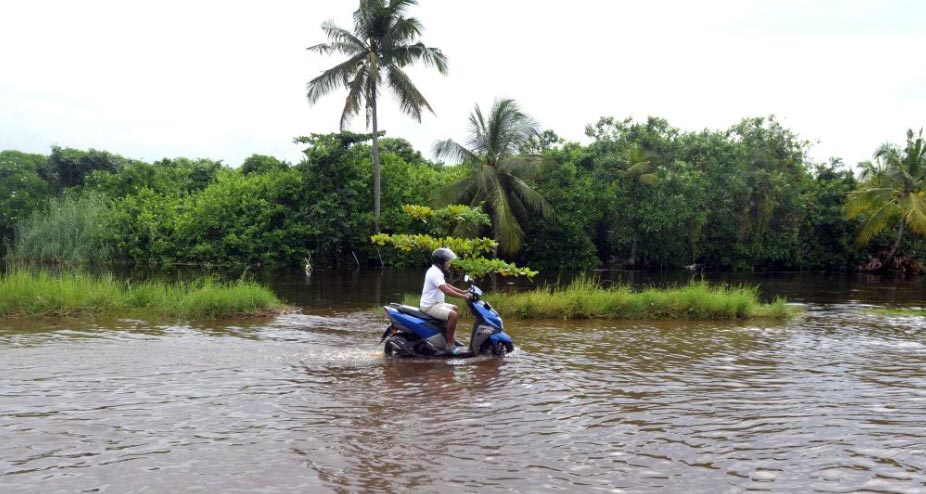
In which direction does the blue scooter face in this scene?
to the viewer's right

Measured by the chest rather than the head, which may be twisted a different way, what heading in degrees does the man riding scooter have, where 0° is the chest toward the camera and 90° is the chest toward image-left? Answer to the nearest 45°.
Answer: approximately 270°

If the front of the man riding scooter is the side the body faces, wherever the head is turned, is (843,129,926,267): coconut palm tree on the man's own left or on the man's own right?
on the man's own left

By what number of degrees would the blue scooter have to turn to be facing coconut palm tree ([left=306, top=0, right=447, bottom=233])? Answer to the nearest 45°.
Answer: approximately 90° to its left

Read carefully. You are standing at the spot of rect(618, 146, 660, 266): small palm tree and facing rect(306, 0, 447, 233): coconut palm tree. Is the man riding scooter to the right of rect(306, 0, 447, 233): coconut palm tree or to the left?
left

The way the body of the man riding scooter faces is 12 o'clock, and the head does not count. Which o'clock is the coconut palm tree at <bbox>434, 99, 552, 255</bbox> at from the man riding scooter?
The coconut palm tree is roughly at 9 o'clock from the man riding scooter.

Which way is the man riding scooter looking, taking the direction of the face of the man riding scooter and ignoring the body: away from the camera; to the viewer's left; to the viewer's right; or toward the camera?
to the viewer's right
